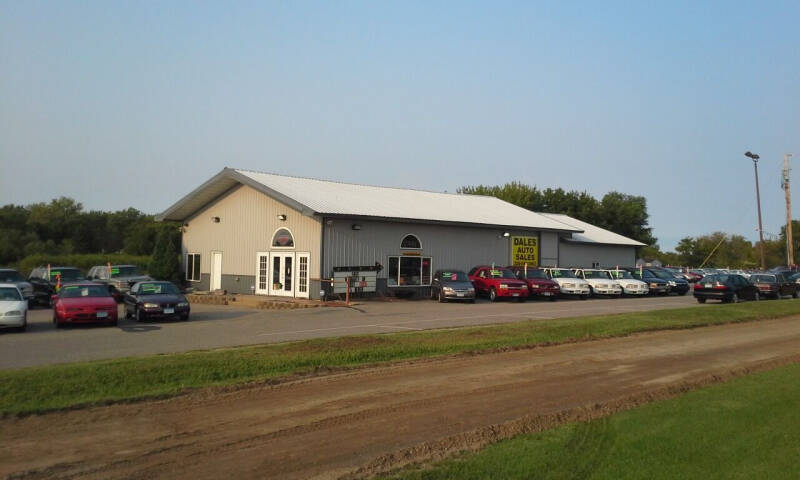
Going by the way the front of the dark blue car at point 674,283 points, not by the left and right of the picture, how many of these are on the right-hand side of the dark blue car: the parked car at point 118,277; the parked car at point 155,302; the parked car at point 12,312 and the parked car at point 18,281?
4

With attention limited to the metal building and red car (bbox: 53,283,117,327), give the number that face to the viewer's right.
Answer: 0

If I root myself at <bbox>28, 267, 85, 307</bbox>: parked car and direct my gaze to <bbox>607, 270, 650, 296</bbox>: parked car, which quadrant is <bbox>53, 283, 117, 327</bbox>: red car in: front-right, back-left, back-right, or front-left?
front-right

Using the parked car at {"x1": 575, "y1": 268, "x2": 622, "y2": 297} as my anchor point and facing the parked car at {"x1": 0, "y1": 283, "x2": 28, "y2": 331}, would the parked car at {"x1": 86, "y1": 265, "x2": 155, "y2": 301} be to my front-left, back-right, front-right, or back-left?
front-right

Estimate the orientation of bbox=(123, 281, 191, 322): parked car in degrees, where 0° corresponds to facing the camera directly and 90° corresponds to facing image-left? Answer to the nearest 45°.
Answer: approximately 315°

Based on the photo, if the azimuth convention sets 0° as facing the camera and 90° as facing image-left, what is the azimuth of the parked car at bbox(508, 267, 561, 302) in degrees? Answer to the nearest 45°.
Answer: approximately 315°

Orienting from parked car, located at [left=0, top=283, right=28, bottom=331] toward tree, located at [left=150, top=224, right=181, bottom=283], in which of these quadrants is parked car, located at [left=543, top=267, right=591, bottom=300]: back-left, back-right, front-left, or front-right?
front-right

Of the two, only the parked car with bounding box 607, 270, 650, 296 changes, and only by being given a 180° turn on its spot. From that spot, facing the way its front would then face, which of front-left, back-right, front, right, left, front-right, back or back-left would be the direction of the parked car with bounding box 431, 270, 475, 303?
left

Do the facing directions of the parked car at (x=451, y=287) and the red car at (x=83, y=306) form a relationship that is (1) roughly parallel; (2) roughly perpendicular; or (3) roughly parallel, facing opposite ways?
roughly parallel

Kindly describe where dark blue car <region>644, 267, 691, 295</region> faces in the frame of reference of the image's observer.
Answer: facing the viewer and to the right of the viewer

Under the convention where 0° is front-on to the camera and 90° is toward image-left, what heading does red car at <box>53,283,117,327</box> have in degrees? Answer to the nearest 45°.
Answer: approximately 0°

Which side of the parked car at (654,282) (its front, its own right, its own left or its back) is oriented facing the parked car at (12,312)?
right

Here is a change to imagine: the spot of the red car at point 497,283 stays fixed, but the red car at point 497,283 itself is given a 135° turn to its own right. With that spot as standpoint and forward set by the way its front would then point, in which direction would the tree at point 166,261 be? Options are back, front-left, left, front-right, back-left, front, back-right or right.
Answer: front

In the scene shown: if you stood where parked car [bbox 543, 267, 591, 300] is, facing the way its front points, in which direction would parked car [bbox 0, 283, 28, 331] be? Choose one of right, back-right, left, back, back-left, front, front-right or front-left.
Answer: right

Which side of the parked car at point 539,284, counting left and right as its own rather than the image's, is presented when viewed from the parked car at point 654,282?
left

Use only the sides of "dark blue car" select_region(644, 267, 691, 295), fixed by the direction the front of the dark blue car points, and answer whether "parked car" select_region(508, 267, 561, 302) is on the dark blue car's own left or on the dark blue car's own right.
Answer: on the dark blue car's own right
